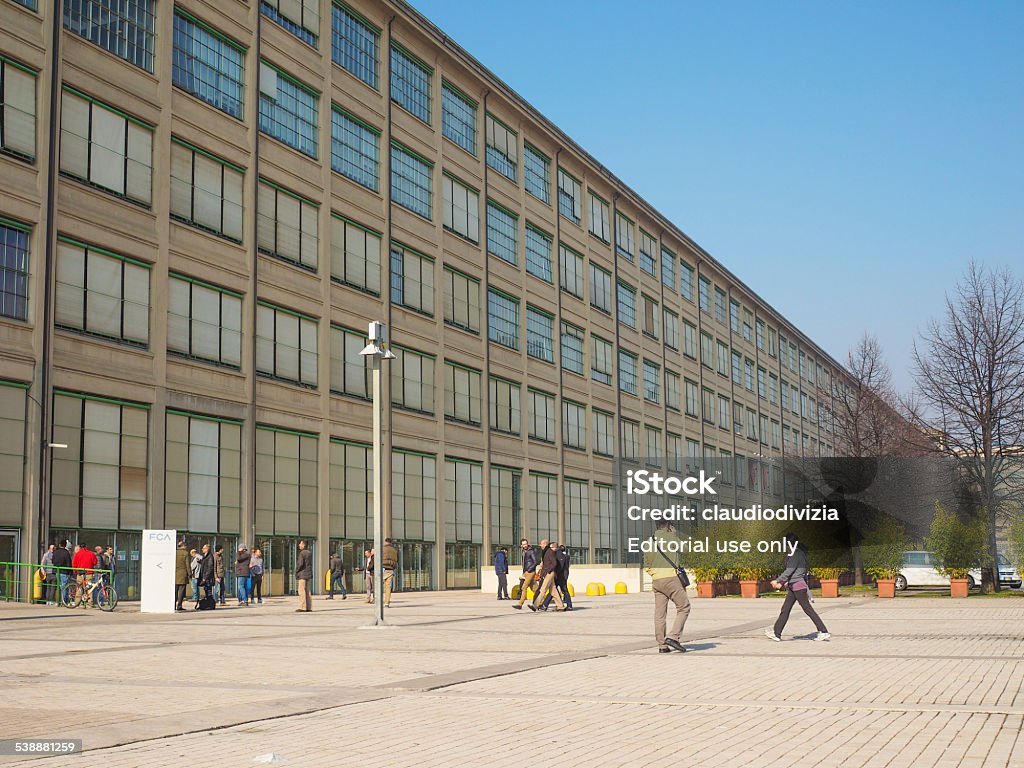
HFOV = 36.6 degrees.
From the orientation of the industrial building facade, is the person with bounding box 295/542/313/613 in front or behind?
in front

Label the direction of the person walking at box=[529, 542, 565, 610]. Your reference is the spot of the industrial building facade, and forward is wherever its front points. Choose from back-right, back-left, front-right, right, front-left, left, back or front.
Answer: front

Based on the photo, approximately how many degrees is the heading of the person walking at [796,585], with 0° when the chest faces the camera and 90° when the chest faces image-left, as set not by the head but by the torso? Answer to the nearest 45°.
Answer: approximately 90°

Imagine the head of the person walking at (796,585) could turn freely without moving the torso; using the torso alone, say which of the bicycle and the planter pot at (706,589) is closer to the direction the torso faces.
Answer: the bicycle

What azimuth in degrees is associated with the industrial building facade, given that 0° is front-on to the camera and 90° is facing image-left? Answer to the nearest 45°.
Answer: approximately 315°

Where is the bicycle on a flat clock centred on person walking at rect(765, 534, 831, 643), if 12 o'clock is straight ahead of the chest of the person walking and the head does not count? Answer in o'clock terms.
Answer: The bicycle is roughly at 1 o'clock from the person walking.

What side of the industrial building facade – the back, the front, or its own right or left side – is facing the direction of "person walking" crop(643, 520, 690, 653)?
front

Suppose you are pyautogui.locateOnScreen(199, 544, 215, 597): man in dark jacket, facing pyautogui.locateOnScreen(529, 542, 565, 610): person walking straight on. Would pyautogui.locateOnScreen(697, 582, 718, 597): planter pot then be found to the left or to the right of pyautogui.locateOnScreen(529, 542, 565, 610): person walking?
left

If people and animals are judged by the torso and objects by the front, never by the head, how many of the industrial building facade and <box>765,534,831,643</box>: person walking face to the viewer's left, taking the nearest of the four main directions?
1

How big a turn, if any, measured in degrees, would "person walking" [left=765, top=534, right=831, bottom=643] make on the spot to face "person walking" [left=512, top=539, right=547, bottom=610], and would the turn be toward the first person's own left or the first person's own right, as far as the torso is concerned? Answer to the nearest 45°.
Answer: approximately 45° to the first person's own right
